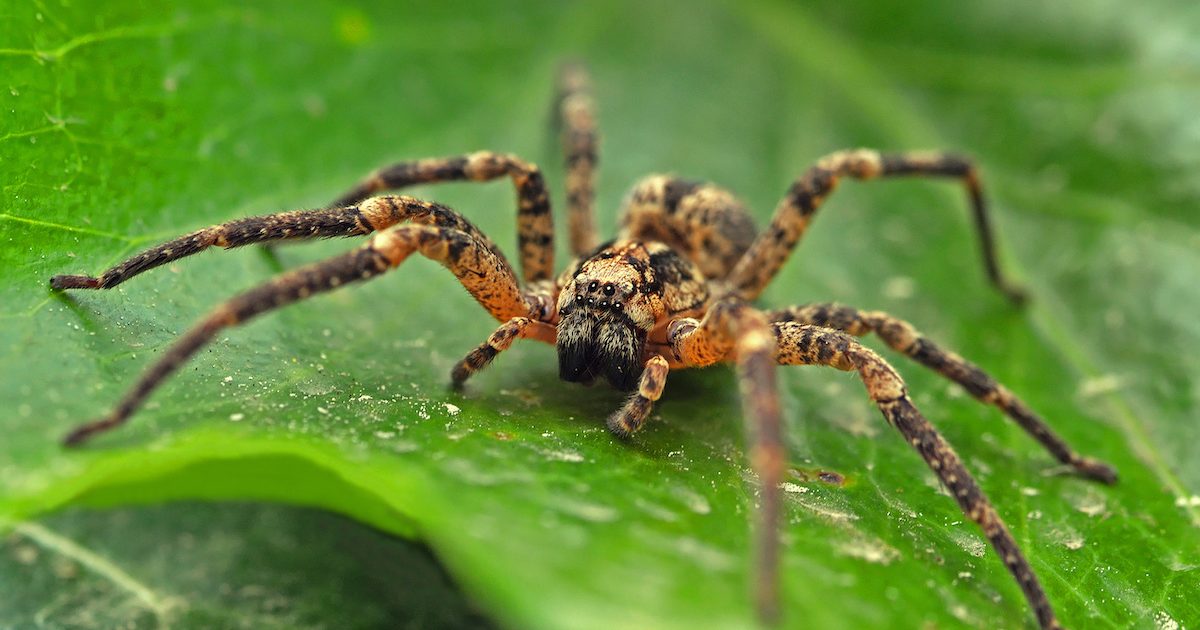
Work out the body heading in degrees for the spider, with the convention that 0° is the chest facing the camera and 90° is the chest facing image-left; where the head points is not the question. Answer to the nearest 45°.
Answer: approximately 45°
